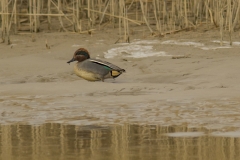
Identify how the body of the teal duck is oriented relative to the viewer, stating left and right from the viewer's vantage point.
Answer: facing to the left of the viewer
